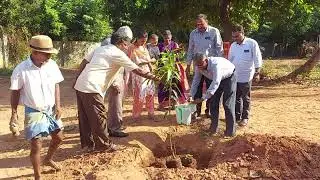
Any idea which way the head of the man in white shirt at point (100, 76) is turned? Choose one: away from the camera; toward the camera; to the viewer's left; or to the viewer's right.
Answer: to the viewer's right

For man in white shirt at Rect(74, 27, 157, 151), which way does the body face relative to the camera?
to the viewer's right

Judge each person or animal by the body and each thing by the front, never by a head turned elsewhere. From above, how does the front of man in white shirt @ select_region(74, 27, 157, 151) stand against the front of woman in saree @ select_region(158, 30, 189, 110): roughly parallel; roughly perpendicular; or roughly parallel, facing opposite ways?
roughly perpendicular

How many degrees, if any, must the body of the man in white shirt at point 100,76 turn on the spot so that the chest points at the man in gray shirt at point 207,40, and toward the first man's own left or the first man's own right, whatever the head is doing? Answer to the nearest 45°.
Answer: approximately 45° to the first man's own left

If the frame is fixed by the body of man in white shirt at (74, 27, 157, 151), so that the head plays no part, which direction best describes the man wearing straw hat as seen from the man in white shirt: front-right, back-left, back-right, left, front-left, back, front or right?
back-right

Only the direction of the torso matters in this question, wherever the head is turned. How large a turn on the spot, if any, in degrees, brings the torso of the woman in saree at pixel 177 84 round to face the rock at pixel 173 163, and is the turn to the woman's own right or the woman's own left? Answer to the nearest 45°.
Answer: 0° — they already face it

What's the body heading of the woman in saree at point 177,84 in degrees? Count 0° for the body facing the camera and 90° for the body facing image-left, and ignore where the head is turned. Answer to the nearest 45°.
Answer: approximately 0°

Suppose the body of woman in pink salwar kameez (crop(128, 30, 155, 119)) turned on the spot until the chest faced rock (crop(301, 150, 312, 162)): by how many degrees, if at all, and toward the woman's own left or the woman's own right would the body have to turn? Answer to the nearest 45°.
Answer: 0° — they already face it
